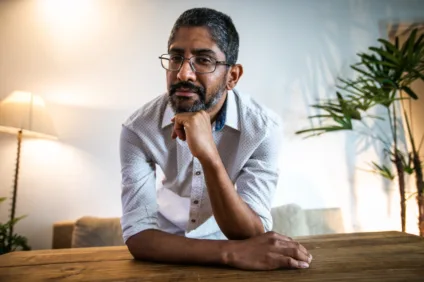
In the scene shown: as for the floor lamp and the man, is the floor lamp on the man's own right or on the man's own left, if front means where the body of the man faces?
on the man's own right

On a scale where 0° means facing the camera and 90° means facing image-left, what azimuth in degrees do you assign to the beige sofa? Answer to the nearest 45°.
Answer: approximately 0°

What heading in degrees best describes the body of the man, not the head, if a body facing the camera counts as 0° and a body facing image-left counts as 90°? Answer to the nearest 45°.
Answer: approximately 0°
